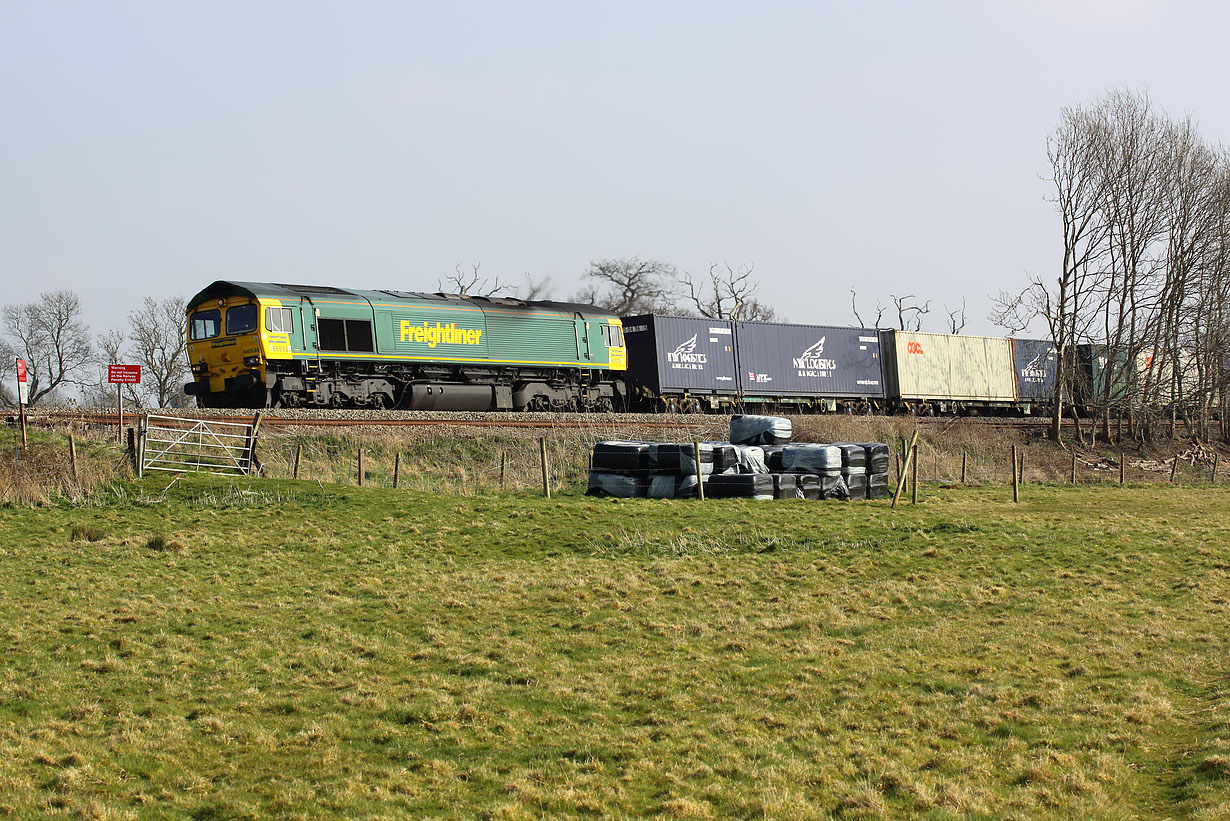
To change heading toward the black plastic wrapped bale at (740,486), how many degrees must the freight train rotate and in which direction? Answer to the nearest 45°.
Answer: approximately 90° to its left

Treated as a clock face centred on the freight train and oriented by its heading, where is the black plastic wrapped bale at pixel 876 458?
The black plastic wrapped bale is roughly at 9 o'clock from the freight train.

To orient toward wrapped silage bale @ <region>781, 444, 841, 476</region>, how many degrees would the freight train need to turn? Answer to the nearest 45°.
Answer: approximately 90° to its left

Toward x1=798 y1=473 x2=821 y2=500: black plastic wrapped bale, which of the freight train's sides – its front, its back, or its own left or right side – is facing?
left

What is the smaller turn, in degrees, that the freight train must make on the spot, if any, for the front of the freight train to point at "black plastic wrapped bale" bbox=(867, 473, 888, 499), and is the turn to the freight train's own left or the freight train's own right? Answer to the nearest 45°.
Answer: approximately 90° to the freight train's own left

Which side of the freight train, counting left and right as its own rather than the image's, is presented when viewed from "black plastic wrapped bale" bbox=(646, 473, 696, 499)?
left

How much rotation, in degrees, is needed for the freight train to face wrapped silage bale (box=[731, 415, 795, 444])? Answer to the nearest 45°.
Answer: approximately 90° to its left

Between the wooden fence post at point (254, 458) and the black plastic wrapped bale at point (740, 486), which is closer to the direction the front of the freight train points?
the wooden fence post

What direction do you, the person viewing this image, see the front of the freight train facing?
facing the viewer and to the left of the viewer

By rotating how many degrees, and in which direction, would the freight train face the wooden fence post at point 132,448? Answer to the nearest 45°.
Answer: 0° — it already faces it
